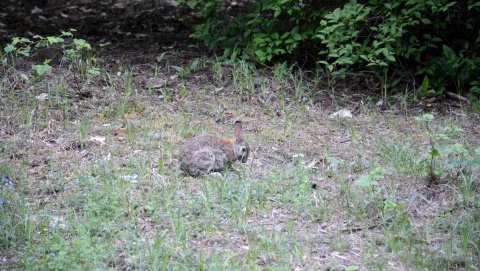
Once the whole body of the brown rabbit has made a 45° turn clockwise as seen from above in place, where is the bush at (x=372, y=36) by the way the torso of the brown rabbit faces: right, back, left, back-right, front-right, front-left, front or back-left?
left

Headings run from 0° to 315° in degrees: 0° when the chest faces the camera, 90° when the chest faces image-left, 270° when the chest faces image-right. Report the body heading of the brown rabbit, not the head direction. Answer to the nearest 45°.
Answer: approximately 270°
